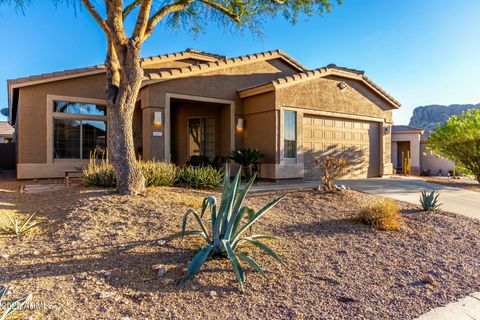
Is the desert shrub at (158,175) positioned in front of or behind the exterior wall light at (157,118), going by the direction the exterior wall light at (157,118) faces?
in front

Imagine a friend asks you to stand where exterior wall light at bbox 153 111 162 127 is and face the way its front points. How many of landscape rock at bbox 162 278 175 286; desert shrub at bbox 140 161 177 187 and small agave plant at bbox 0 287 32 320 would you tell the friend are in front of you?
3

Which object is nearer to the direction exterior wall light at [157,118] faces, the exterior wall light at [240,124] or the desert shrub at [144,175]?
the desert shrub

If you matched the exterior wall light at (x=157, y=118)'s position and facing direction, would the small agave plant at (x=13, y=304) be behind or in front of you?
in front

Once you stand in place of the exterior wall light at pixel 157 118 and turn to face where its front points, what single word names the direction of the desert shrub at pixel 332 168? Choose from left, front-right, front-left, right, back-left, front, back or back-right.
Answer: front-left

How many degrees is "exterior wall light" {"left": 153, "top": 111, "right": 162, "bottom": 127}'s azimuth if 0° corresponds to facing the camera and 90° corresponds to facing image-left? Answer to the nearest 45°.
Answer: approximately 0°

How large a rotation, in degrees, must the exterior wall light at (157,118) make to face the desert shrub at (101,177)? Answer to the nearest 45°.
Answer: approximately 45° to its right

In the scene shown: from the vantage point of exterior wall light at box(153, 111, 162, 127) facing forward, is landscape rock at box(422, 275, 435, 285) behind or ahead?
ahead

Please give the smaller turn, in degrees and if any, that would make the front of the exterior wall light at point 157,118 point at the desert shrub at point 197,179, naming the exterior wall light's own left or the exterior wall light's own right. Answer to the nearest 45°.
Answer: approximately 45° to the exterior wall light's own left

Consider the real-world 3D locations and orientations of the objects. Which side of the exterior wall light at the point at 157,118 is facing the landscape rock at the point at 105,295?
front

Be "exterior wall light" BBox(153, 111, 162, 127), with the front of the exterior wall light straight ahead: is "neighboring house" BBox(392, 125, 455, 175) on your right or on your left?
on your left

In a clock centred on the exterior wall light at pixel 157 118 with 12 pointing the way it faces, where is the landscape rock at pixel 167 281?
The landscape rock is roughly at 12 o'clock from the exterior wall light.

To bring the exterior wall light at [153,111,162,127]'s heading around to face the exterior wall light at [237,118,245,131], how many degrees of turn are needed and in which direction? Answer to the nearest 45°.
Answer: approximately 90° to its left

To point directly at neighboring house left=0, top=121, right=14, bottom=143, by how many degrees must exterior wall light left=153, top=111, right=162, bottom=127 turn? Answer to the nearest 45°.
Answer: approximately 135° to its right
